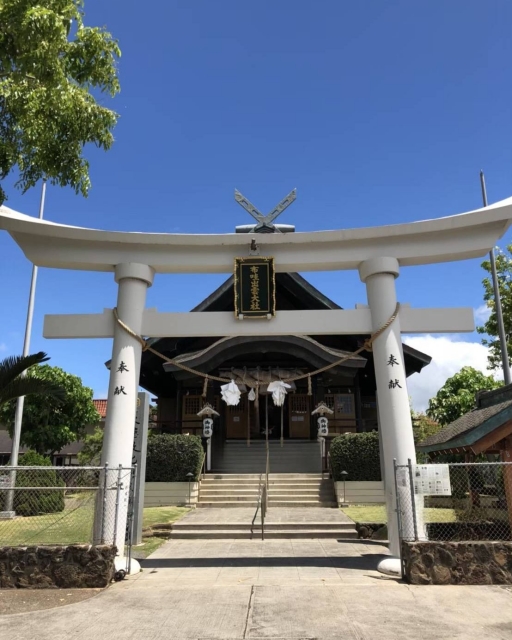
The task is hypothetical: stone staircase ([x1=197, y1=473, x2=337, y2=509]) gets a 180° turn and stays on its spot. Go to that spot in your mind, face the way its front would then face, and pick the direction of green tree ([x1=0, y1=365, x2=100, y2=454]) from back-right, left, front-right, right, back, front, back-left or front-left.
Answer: front-left

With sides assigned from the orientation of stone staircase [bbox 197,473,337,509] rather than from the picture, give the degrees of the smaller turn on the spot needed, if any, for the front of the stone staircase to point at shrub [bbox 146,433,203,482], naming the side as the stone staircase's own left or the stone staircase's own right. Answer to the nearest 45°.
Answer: approximately 90° to the stone staircase's own right

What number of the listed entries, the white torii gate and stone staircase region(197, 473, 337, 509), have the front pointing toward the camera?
2

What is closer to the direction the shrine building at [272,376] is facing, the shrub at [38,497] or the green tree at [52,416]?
the shrub

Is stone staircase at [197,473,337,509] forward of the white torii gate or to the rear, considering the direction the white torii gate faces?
to the rear

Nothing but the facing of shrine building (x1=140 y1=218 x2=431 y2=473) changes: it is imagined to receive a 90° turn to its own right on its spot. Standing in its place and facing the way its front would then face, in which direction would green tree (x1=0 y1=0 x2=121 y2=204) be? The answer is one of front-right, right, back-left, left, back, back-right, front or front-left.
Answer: left

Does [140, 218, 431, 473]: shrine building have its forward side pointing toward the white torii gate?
yes

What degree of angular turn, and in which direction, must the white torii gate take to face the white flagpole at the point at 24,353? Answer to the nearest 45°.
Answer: approximately 135° to its right

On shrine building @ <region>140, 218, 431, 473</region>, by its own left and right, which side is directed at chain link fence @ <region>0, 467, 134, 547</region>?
front

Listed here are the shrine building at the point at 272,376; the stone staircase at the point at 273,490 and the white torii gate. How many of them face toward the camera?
3

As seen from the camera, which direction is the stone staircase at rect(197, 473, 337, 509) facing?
toward the camera

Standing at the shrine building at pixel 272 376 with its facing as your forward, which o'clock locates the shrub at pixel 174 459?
The shrub is roughly at 1 o'clock from the shrine building.
